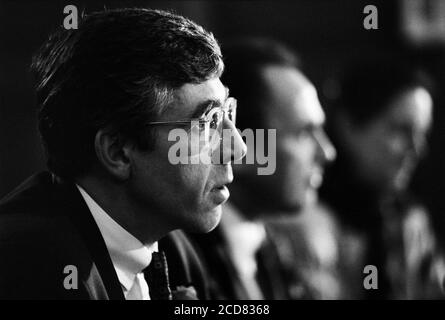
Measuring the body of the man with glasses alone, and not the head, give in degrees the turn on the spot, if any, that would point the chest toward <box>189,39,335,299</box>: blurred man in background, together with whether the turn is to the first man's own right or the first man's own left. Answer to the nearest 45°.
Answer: approximately 90° to the first man's own left

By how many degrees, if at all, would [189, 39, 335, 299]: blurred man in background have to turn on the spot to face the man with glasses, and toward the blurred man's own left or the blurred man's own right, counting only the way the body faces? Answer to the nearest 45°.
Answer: approximately 90° to the blurred man's own right

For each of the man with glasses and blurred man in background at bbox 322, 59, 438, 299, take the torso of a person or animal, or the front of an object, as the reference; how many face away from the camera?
0

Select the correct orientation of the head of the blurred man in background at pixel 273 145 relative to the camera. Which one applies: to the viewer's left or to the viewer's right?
to the viewer's right

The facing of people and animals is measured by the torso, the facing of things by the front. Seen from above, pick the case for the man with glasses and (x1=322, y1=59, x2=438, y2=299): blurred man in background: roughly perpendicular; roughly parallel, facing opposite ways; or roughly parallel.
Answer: roughly parallel

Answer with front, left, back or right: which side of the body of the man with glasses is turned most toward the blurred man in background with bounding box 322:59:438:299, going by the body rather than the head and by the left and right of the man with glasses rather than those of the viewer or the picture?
left

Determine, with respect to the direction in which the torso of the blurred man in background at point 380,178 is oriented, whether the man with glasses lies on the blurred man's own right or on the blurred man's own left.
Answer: on the blurred man's own right

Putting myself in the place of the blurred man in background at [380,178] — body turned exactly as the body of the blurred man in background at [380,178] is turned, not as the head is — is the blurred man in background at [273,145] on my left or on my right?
on my right

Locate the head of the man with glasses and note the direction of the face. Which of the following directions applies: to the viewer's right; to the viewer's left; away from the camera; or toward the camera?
to the viewer's right

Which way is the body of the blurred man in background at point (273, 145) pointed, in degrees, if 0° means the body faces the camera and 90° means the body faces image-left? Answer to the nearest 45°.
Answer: approximately 315°

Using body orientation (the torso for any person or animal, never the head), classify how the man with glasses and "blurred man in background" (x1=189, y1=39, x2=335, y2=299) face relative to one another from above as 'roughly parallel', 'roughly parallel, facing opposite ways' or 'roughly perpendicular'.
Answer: roughly parallel

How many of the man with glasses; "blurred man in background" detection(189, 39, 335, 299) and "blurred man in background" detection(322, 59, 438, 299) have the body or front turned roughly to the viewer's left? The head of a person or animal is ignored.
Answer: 0

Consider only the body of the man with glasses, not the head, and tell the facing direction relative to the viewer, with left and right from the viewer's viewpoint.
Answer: facing the viewer and to the right of the viewer
